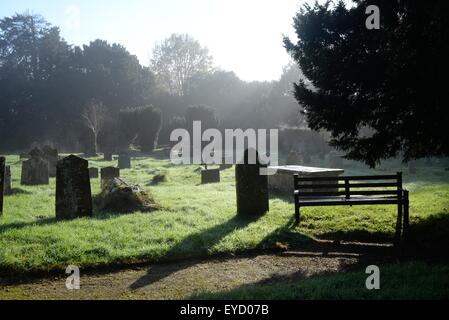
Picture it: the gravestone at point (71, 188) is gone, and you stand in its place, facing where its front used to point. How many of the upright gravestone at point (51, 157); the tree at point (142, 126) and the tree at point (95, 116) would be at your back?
3

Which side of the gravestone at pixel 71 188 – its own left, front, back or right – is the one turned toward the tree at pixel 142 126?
back

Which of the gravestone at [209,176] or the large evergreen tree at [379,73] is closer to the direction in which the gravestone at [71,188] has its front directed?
the large evergreen tree

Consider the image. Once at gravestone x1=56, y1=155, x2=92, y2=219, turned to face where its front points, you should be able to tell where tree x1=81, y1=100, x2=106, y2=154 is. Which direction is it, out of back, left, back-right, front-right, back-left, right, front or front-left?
back

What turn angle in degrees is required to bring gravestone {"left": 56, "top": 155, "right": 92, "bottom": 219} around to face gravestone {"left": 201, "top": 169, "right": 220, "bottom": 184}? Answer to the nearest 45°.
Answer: approximately 135° to its left

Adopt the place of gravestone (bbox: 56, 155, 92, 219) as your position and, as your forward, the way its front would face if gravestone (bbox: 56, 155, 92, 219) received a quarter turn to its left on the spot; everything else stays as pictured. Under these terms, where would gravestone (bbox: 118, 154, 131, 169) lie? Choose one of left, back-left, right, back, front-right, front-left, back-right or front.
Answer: left

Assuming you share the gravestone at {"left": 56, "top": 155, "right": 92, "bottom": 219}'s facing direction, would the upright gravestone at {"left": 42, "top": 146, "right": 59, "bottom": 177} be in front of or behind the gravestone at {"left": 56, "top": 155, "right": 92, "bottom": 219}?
behind

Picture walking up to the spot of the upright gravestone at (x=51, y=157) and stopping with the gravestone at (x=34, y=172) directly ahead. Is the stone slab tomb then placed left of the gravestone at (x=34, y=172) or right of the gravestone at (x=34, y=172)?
left

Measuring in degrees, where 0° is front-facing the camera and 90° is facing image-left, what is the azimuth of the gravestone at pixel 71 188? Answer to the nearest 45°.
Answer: approximately 0°

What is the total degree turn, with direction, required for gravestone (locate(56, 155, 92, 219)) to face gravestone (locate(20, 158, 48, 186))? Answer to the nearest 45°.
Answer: approximately 180°

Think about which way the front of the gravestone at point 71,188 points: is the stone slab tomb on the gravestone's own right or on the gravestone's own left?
on the gravestone's own left
